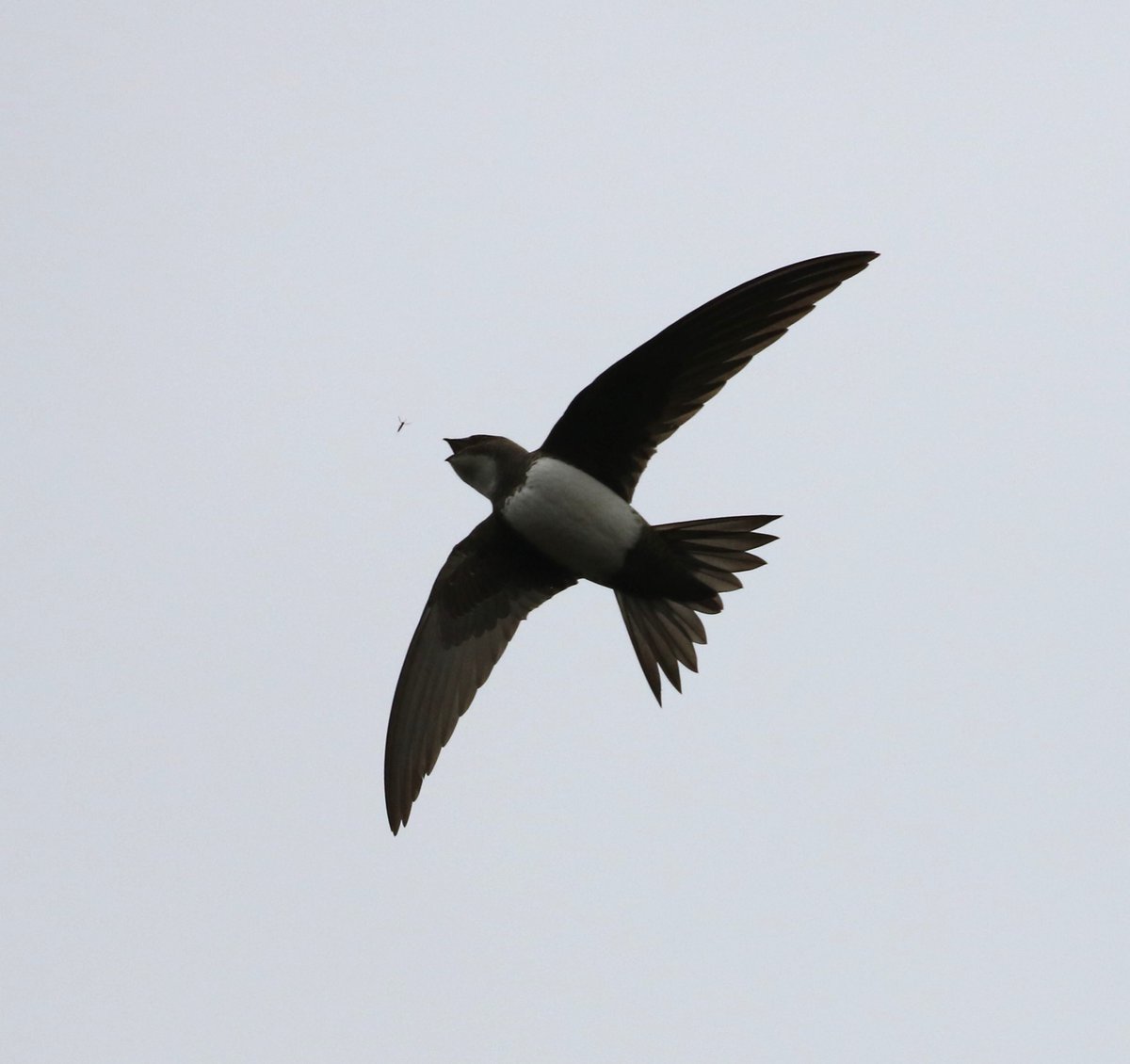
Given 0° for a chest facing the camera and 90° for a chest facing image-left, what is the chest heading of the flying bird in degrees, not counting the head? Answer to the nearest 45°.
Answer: approximately 90°
